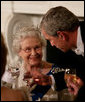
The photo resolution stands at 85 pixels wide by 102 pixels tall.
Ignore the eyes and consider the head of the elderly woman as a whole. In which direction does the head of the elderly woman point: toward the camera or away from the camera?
toward the camera

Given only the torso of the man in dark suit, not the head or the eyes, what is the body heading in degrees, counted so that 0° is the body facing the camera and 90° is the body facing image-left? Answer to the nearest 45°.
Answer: approximately 90°

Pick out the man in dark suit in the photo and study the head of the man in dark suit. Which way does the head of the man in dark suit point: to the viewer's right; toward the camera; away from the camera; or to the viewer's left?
to the viewer's left
